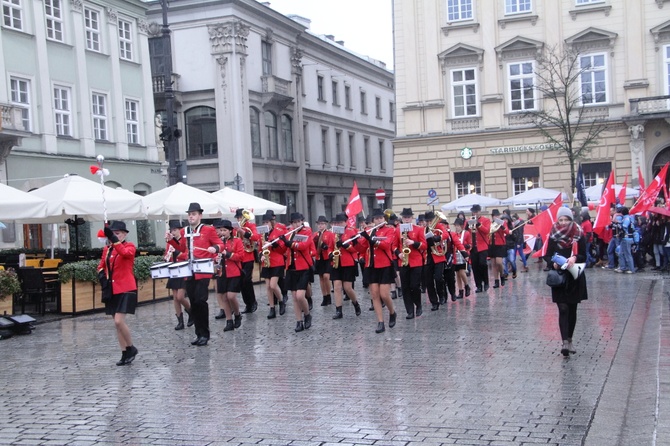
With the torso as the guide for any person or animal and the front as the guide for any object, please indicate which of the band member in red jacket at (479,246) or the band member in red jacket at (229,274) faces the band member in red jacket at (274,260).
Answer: the band member in red jacket at (479,246)

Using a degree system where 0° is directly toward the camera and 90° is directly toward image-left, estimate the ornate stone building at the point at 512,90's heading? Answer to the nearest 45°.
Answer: approximately 0°

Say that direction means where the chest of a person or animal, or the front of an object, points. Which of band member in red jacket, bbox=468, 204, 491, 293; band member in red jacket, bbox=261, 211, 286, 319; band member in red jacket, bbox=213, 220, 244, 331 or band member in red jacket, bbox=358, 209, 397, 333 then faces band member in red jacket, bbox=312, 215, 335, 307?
band member in red jacket, bbox=468, 204, 491, 293
